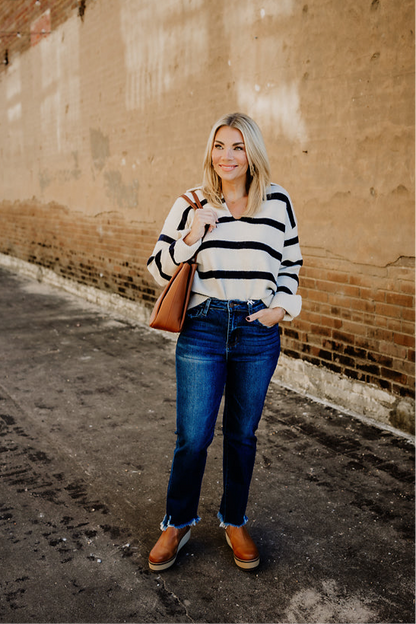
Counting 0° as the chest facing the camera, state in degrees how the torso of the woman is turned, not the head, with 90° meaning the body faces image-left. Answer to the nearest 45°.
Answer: approximately 0°
